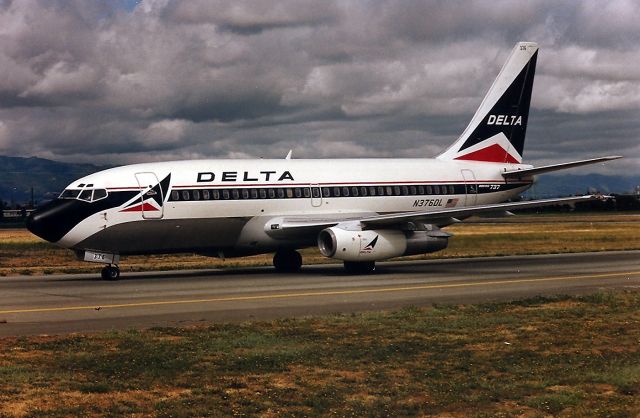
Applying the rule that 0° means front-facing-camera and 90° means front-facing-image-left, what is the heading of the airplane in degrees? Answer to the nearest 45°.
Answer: approximately 45°
